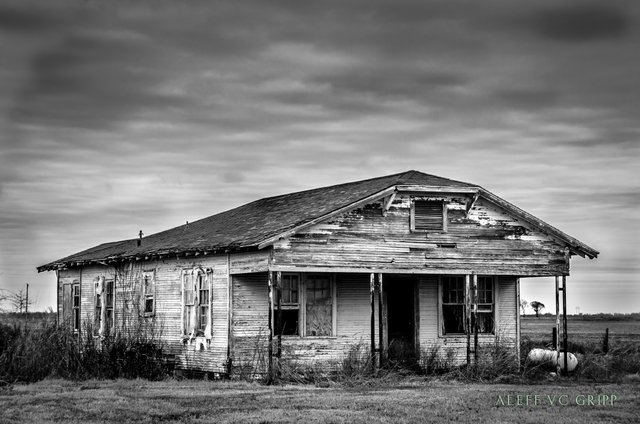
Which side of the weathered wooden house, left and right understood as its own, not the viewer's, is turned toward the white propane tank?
left

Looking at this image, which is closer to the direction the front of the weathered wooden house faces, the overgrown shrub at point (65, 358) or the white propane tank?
the white propane tank

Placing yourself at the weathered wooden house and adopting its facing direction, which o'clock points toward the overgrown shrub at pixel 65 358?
The overgrown shrub is roughly at 4 o'clock from the weathered wooden house.

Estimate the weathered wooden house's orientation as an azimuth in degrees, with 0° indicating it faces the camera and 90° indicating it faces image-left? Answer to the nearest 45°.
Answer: approximately 315°
